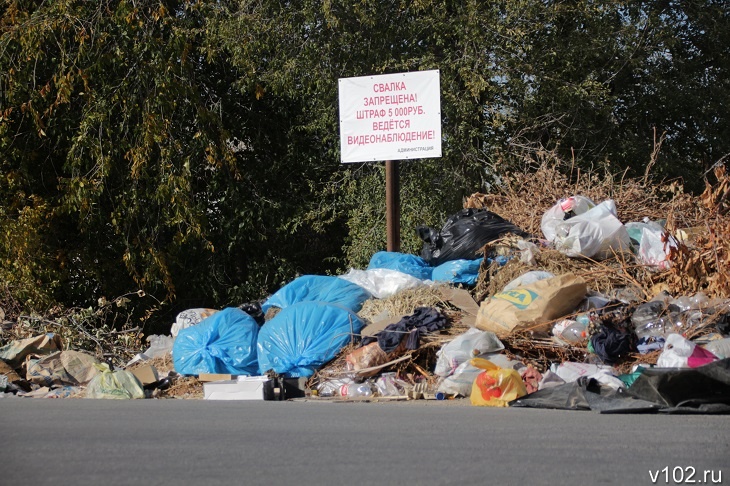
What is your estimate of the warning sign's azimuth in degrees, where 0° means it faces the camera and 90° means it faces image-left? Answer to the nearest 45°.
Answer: approximately 0°

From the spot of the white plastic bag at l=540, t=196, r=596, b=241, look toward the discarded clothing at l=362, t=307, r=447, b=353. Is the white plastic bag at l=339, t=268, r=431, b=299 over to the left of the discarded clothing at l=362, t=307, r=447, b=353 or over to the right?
right

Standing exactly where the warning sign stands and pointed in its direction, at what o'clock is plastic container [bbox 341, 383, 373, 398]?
The plastic container is roughly at 12 o'clock from the warning sign.

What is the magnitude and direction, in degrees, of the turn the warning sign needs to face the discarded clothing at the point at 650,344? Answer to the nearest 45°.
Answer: approximately 45° to its left

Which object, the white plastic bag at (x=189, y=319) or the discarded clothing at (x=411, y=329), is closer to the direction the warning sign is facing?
the discarded clothing

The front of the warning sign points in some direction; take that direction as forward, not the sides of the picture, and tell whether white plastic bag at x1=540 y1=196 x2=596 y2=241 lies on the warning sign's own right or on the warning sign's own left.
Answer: on the warning sign's own left

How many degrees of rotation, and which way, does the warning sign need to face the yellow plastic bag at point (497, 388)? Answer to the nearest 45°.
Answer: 0° — it already faces it

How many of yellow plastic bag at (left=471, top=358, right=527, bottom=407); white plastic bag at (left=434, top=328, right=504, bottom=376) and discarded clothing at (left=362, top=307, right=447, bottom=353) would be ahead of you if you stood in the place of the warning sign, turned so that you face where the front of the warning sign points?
3

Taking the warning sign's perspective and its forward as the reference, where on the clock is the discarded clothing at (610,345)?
The discarded clothing is roughly at 11 o'clock from the warning sign.
